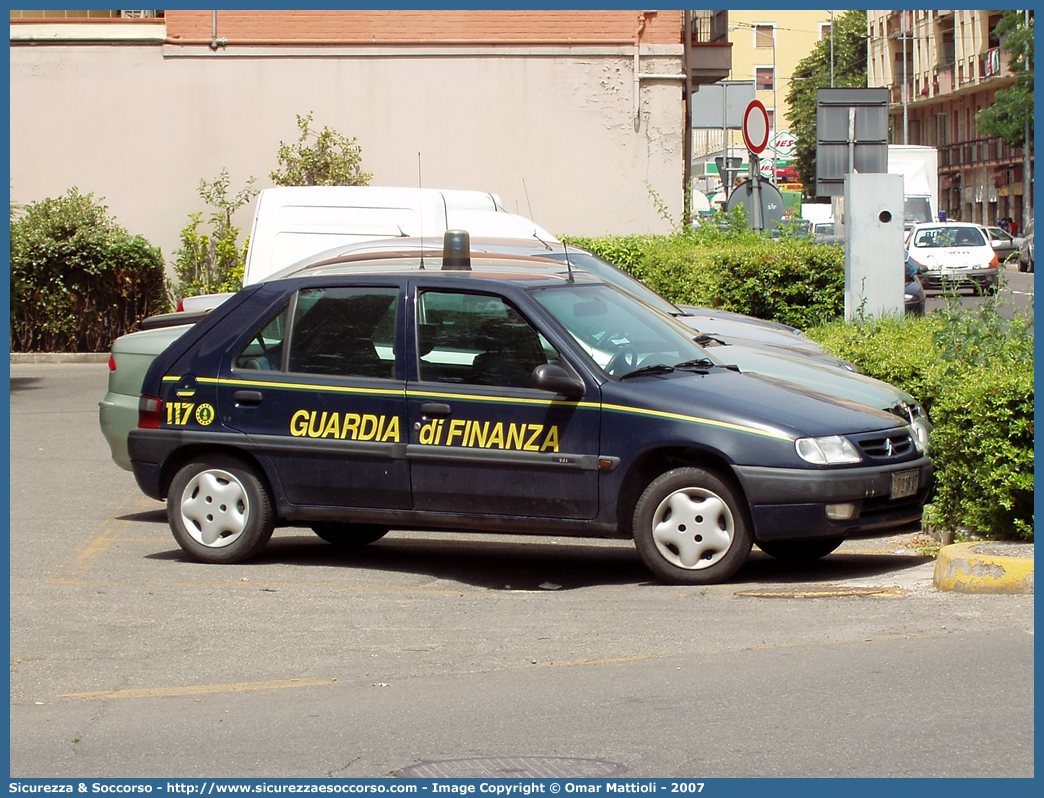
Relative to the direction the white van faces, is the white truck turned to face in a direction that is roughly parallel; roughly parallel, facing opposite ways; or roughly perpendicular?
roughly perpendicular

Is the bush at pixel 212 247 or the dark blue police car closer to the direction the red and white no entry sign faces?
the dark blue police car

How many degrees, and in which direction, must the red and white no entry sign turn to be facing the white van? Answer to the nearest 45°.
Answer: approximately 90° to its right

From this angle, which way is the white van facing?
to the viewer's right

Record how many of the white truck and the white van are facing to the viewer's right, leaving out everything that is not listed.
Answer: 1

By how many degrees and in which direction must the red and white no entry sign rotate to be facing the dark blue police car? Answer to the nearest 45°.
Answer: approximately 45° to its right

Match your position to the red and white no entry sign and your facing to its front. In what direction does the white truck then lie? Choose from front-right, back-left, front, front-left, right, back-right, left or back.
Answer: back-left

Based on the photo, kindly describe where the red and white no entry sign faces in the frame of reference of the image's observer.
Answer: facing the viewer and to the right of the viewer

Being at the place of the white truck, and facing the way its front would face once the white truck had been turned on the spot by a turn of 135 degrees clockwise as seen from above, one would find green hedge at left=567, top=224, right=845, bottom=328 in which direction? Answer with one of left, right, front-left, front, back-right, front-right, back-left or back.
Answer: back-left

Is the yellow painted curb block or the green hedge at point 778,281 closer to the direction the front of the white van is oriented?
the green hedge

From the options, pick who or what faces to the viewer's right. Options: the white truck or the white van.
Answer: the white van

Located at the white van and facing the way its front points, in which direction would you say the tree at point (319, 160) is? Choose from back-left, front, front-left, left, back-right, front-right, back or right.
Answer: left
